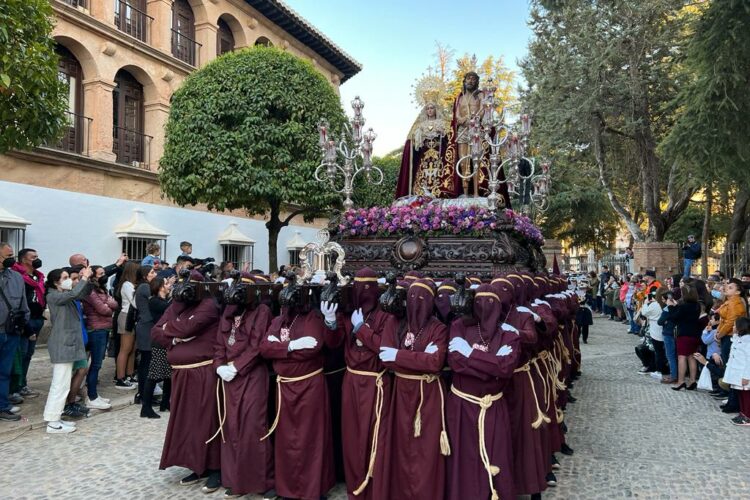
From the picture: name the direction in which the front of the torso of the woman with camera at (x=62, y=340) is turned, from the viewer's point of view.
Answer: to the viewer's right

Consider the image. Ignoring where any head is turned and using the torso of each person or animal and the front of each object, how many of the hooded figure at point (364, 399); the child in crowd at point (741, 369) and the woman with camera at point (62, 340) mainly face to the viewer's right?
1

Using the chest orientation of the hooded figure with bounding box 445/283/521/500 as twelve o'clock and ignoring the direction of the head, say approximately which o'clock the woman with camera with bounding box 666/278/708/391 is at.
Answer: The woman with camera is roughly at 7 o'clock from the hooded figure.

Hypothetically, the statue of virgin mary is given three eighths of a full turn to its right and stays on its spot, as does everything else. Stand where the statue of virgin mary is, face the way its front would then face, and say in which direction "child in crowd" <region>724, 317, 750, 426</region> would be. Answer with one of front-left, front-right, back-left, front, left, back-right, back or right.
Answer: back

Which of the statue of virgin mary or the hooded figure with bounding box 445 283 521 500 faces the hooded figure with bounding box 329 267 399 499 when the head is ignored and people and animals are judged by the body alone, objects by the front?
the statue of virgin mary

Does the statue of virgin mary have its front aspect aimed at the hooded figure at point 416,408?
yes

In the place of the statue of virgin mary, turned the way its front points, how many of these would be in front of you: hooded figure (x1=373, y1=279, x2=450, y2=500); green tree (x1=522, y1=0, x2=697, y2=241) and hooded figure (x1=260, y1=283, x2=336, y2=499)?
2

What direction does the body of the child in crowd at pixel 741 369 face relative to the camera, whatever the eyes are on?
to the viewer's left

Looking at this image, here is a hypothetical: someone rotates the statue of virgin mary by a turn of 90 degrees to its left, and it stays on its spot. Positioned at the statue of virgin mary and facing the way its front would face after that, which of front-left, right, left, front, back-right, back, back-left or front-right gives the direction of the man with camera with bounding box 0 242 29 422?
back-right
